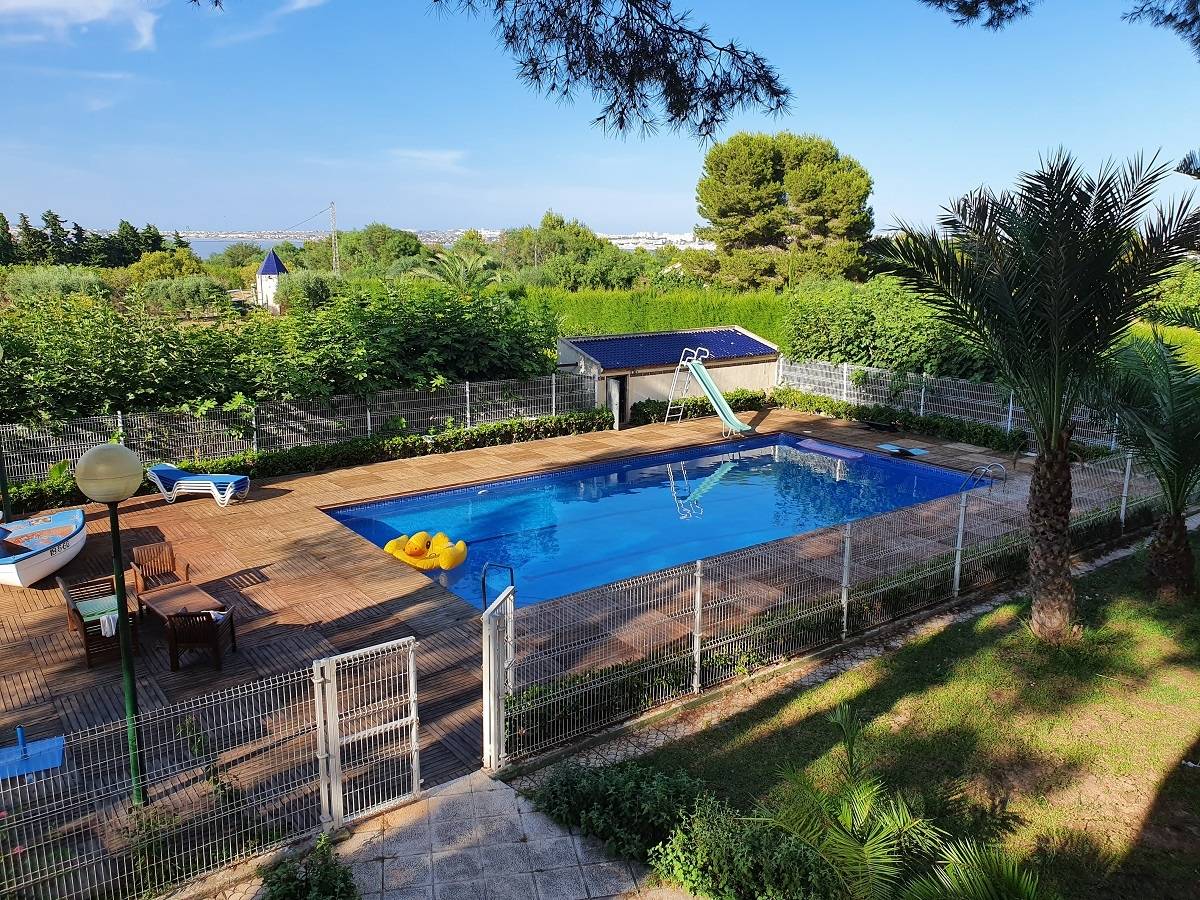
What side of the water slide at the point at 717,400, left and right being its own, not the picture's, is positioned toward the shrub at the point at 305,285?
back

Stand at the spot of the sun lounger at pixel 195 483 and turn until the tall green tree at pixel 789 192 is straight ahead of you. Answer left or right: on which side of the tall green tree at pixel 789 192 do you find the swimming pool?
right

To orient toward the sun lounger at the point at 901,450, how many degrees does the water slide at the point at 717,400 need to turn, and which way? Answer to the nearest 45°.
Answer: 0° — it already faces it

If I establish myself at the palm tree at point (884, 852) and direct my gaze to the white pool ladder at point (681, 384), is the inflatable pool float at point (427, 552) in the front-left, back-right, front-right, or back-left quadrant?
front-left

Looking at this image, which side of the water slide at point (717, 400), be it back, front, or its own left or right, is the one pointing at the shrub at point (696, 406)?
back

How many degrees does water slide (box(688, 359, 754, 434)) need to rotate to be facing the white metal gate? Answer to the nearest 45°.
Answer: approximately 45° to its right

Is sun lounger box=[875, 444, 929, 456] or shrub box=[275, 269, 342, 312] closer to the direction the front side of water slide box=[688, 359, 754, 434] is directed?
the sun lounger

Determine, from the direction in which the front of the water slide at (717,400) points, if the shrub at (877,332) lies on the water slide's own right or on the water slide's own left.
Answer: on the water slide's own left

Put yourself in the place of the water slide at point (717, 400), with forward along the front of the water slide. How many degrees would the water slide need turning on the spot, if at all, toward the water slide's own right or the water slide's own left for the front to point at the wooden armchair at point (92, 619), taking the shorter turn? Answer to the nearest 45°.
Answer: approximately 90° to the water slide's own right

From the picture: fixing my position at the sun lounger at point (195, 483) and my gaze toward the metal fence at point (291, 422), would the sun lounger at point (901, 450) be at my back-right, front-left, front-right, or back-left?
front-right

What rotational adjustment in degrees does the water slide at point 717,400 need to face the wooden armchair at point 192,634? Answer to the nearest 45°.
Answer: approximately 45° to its right

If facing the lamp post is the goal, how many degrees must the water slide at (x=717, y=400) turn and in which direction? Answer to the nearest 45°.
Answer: approximately 45° to its right

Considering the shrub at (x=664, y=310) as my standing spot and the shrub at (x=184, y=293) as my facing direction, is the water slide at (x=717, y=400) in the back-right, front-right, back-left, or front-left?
back-left

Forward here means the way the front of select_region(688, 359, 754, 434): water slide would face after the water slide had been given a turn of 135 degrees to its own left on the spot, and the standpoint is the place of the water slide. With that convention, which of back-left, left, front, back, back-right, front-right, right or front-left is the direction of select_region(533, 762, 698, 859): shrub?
back

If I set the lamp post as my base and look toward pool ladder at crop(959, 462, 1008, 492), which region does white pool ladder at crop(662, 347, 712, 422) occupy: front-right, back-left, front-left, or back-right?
front-left

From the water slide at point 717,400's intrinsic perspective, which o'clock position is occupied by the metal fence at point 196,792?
The metal fence is roughly at 2 o'clock from the water slide.

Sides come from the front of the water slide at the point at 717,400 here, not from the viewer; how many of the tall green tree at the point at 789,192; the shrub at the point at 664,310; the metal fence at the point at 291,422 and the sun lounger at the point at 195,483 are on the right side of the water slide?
2

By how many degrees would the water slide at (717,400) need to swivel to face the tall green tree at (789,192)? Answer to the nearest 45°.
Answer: approximately 135° to its left
